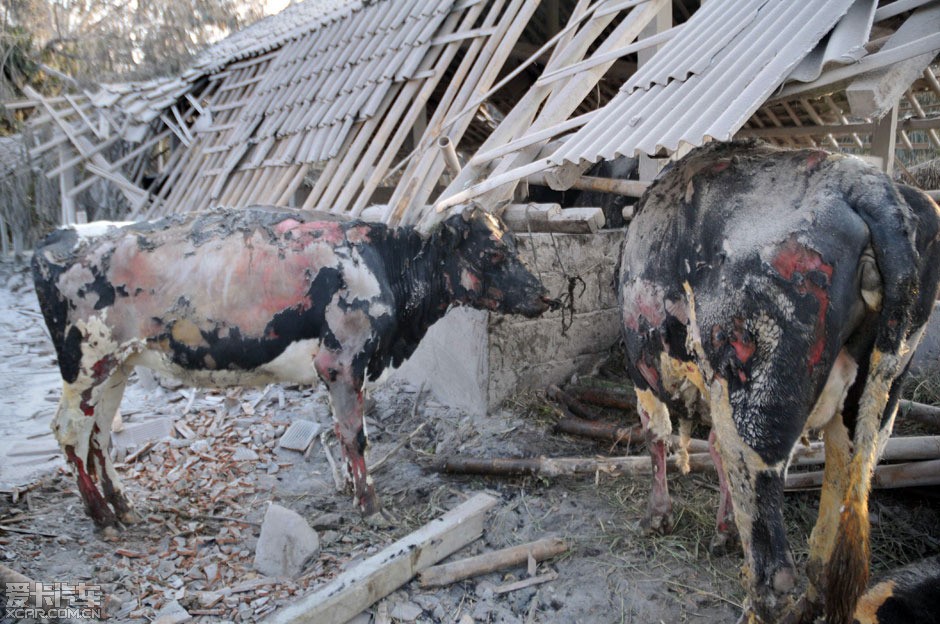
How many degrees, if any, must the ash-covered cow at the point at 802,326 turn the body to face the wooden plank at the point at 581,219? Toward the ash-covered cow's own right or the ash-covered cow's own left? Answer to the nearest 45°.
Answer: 0° — it already faces it

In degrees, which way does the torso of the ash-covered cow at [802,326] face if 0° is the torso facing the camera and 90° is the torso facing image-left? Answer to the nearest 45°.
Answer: approximately 135°

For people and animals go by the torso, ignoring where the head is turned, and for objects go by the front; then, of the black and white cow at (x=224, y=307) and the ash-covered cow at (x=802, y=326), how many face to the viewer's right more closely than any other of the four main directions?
1

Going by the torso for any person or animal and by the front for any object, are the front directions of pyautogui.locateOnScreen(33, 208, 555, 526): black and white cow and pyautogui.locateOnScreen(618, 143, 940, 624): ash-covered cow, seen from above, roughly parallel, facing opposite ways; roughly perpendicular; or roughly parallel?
roughly perpendicular

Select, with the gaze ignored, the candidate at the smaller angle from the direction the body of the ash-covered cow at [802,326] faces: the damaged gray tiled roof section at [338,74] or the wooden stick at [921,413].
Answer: the damaged gray tiled roof section

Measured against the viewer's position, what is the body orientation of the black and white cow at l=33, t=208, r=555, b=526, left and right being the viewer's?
facing to the right of the viewer

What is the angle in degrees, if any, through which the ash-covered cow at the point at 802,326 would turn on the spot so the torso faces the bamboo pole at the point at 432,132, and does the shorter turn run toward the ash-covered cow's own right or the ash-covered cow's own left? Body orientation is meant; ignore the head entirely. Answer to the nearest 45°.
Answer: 0° — it already faces it
